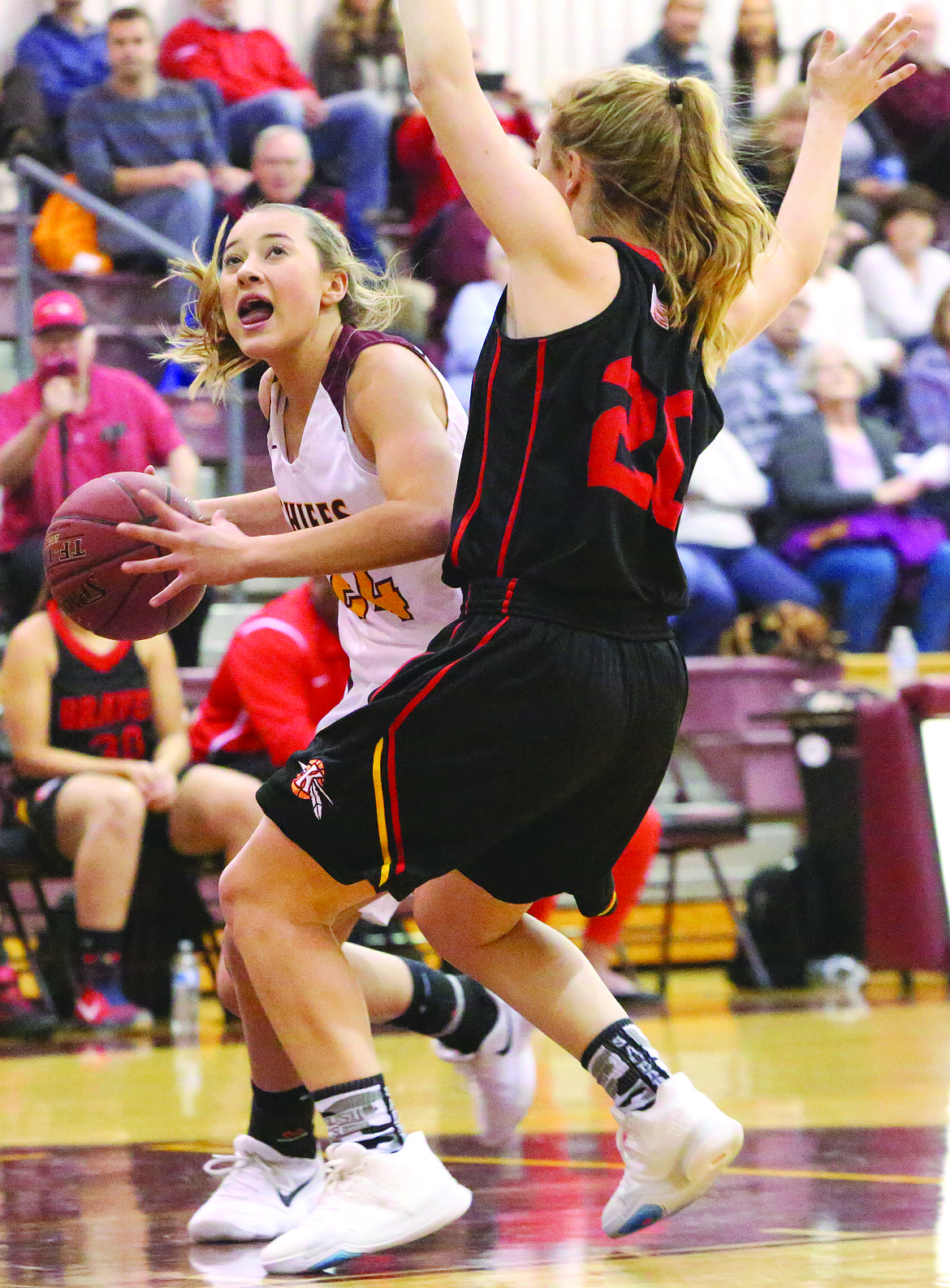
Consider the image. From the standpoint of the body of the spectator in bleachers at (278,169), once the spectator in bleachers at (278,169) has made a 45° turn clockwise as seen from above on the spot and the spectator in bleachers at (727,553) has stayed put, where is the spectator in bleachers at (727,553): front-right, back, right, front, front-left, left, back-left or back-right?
back-left

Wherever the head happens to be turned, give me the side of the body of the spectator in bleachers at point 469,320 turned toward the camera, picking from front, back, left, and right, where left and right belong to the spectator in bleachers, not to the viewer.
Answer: front

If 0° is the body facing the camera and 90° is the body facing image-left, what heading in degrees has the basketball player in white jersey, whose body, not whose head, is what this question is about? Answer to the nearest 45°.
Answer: approximately 45°

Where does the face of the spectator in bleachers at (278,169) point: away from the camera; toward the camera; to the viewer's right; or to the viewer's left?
toward the camera

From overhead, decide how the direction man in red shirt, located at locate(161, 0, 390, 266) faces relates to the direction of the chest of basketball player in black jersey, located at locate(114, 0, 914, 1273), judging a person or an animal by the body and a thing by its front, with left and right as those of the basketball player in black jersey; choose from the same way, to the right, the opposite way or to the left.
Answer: the opposite way

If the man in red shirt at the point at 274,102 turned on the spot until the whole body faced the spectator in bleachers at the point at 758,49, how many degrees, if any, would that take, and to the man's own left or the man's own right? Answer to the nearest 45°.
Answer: approximately 90° to the man's own left

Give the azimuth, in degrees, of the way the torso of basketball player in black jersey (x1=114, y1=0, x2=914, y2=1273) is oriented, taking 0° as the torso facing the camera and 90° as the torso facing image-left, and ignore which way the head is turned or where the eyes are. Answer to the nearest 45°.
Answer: approximately 135°

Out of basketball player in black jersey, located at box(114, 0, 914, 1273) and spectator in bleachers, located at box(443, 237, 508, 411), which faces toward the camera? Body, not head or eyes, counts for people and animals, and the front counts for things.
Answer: the spectator in bleachers

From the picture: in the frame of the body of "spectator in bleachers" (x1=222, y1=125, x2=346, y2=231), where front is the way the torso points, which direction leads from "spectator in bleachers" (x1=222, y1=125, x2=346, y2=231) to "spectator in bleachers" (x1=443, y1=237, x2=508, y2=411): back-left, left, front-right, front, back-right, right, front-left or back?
left

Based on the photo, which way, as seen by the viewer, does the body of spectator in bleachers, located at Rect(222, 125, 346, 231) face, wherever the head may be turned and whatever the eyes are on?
toward the camera

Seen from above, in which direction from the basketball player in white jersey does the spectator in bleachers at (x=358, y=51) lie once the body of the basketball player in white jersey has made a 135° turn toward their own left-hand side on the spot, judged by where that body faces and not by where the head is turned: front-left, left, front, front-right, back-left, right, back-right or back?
left

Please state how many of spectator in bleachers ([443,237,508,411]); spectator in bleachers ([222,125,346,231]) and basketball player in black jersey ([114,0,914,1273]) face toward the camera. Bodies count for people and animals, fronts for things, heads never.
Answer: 2

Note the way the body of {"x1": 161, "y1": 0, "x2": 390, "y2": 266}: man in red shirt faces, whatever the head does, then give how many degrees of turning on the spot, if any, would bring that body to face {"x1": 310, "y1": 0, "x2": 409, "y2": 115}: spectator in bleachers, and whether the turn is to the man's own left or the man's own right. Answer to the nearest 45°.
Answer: approximately 90° to the man's own left

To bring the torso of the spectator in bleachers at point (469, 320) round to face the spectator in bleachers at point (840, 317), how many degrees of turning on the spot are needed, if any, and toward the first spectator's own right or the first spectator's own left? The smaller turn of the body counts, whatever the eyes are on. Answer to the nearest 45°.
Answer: approximately 135° to the first spectator's own left

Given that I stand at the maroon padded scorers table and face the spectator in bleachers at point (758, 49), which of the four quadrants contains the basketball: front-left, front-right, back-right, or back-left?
back-left

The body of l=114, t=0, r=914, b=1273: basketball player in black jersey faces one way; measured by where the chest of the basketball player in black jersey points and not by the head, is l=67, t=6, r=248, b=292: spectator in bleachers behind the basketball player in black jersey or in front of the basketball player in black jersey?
in front

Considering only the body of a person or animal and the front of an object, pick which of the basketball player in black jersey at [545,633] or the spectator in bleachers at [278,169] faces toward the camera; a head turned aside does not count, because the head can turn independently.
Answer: the spectator in bleachers

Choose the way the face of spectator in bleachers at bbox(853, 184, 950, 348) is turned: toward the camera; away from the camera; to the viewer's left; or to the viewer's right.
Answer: toward the camera

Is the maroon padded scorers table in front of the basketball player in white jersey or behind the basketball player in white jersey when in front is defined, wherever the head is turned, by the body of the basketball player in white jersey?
behind
